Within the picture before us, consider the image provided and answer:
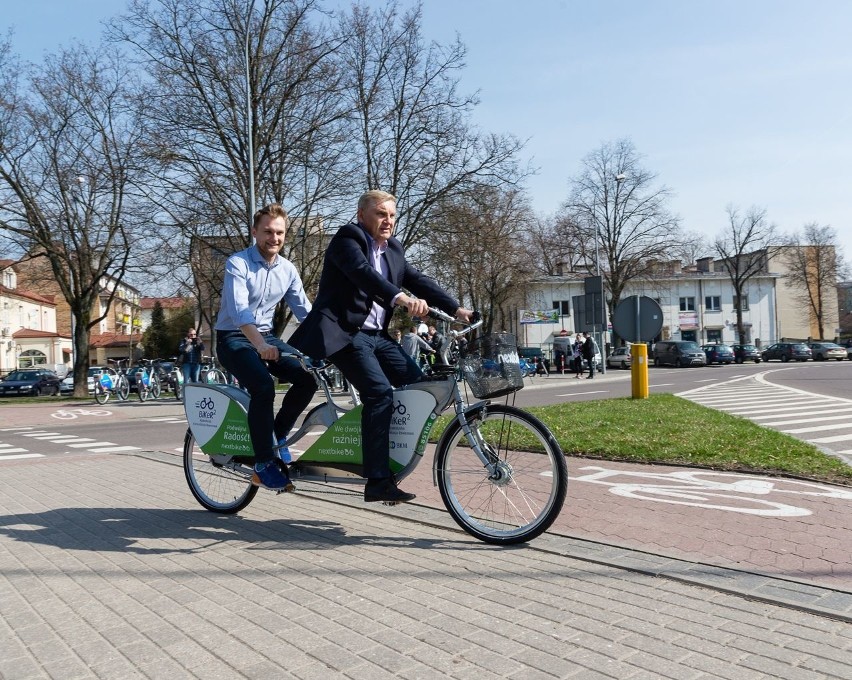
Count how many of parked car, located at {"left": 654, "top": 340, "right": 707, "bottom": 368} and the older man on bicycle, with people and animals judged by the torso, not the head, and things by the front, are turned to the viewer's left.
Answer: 0

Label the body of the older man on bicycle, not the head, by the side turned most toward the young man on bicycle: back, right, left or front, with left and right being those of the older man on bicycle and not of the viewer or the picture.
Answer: back

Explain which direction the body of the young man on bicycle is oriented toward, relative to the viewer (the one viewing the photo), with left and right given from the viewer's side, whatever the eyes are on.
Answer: facing the viewer and to the right of the viewer

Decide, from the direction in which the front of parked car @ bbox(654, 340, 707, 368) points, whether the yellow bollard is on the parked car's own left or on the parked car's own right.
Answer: on the parked car's own right

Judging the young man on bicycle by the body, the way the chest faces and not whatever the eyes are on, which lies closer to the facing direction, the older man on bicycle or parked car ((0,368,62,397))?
the older man on bicycle

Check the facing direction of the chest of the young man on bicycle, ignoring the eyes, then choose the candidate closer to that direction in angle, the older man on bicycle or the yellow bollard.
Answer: the older man on bicycle

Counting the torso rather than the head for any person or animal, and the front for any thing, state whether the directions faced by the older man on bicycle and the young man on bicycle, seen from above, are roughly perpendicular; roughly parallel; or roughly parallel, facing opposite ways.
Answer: roughly parallel

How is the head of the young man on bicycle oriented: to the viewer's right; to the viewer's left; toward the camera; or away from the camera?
toward the camera

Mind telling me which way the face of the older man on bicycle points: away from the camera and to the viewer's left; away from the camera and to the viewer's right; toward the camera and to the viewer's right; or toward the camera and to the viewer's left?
toward the camera and to the viewer's right

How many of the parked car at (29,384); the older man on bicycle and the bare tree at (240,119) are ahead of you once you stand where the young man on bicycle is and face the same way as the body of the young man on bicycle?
1

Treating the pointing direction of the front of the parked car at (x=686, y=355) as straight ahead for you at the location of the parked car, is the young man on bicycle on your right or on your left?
on your right

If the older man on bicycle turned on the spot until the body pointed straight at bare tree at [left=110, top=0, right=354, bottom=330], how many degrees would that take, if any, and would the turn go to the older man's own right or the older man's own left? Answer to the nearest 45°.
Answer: approximately 135° to the older man's own left
